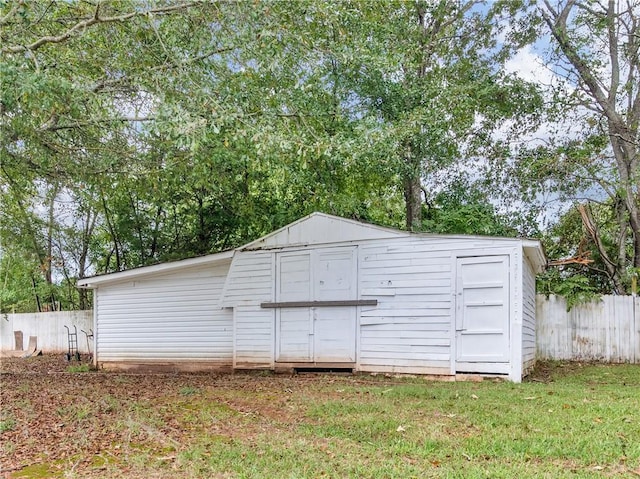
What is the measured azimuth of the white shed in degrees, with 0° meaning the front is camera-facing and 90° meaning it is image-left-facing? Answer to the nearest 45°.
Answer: approximately 0°

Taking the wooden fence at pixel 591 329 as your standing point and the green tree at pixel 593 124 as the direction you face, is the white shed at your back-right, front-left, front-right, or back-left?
back-left
